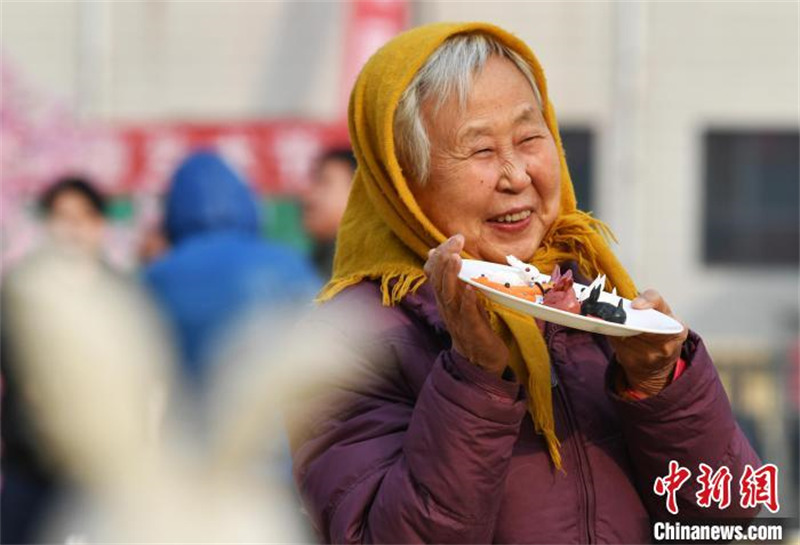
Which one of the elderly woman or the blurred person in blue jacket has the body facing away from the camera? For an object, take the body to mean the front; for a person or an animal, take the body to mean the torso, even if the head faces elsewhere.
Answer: the blurred person in blue jacket

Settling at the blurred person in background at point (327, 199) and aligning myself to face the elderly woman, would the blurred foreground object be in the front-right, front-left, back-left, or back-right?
front-right

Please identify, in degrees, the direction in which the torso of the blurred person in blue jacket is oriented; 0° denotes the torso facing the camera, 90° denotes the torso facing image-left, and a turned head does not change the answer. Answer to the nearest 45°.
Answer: approximately 180°

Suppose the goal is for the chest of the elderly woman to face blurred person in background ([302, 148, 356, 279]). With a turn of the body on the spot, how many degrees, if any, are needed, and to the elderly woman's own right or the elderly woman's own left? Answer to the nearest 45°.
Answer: approximately 135° to the elderly woman's own left

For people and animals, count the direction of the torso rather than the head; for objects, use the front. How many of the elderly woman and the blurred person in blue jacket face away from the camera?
1

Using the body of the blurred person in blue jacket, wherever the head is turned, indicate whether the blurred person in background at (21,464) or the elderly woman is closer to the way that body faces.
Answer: the blurred person in background

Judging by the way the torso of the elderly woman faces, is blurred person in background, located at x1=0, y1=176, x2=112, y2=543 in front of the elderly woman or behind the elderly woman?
behind

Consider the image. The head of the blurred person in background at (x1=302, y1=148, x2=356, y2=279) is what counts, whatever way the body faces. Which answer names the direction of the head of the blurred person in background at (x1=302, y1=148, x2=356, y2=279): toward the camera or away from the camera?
toward the camera

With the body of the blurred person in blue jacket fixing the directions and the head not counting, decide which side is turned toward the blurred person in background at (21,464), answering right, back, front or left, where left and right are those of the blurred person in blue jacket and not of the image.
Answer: left
